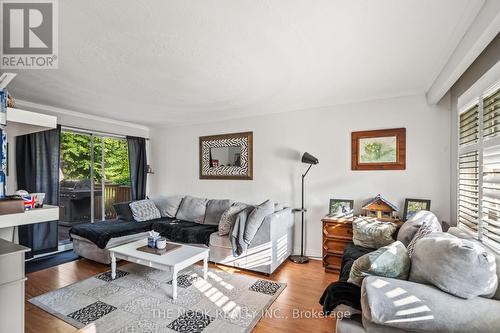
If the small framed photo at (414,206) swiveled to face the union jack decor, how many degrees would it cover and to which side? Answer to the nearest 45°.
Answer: approximately 45° to its right

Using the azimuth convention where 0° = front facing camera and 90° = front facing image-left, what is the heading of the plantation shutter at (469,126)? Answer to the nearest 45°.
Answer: approximately 45°

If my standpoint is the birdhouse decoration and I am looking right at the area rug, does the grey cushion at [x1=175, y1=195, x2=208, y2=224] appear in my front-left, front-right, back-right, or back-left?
front-right

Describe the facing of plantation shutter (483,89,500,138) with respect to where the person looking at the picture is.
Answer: facing the viewer and to the left of the viewer

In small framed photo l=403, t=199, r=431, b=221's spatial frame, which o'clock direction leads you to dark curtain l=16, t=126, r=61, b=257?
The dark curtain is roughly at 2 o'clock from the small framed photo.

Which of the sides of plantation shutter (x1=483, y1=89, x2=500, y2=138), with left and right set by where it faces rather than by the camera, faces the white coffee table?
front

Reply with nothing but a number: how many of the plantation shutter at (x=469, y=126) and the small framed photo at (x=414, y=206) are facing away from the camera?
0

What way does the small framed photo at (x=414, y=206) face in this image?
toward the camera

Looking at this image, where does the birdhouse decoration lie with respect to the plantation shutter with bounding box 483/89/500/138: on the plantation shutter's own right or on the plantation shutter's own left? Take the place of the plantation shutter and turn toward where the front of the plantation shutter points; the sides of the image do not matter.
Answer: on the plantation shutter's own right

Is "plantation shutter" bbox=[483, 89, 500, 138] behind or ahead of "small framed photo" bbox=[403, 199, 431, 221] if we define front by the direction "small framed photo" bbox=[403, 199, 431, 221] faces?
ahead

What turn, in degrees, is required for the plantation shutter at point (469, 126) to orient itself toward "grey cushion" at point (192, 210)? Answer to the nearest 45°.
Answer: approximately 45° to its right

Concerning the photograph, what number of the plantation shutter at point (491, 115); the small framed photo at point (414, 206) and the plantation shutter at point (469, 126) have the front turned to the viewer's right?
0

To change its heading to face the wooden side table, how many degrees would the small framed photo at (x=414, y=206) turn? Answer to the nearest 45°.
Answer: approximately 45° to its right

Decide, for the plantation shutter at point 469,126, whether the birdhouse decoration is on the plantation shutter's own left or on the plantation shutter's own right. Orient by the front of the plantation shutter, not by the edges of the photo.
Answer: on the plantation shutter's own right

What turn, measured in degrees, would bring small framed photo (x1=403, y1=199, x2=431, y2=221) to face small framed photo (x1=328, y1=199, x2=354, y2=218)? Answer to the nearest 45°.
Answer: approximately 90° to its right

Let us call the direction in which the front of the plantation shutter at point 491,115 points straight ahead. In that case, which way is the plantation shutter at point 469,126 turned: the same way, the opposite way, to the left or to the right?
the same way

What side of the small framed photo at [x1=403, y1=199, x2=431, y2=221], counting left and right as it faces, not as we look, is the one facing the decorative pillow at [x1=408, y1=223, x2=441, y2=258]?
front

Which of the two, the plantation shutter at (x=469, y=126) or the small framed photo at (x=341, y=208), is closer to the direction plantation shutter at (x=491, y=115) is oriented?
the small framed photo

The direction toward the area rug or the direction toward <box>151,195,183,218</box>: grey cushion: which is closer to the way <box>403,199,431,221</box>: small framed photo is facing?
the area rug
